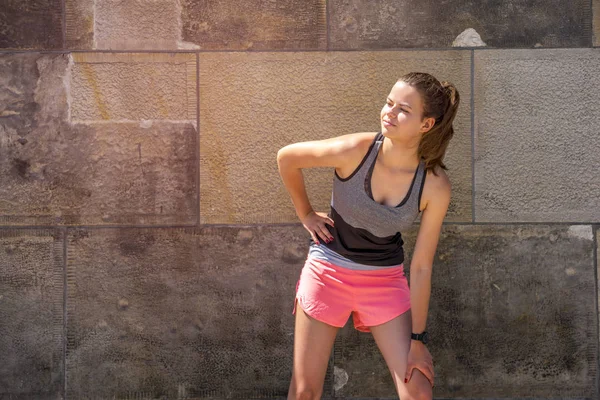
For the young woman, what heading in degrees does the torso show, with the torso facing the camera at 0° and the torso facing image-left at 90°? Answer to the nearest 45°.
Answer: approximately 0°
